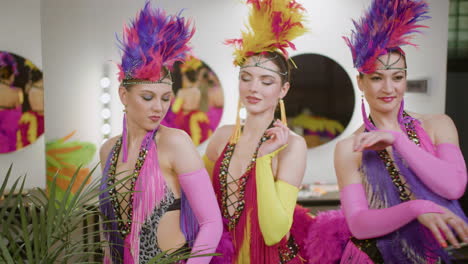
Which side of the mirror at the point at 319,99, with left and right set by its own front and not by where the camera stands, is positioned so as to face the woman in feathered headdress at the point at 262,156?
front

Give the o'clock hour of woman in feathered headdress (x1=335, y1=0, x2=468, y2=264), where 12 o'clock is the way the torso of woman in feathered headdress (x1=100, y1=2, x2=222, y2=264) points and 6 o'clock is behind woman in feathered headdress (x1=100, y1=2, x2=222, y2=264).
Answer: woman in feathered headdress (x1=335, y1=0, x2=468, y2=264) is roughly at 8 o'clock from woman in feathered headdress (x1=100, y1=2, x2=222, y2=264).

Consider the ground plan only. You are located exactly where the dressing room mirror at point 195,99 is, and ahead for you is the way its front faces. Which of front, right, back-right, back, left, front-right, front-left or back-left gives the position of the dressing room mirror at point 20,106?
right

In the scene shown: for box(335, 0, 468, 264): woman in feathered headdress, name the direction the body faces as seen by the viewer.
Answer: toward the camera

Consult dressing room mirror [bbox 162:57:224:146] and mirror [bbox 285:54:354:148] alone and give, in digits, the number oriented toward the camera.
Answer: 2

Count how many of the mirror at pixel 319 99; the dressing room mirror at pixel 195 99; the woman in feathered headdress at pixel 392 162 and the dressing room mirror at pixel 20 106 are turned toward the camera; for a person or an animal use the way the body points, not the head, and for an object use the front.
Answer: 4

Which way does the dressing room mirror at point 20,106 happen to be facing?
toward the camera

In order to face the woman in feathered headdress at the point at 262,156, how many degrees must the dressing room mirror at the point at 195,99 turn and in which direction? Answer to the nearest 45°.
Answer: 0° — it already faces them
